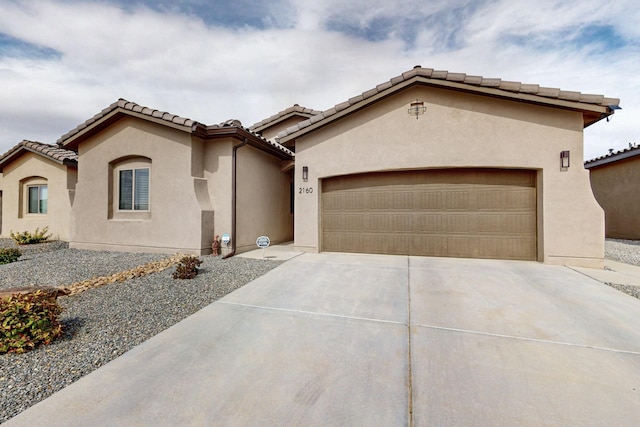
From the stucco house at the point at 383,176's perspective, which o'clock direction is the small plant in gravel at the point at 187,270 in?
The small plant in gravel is roughly at 2 o'clock from the stucco house.

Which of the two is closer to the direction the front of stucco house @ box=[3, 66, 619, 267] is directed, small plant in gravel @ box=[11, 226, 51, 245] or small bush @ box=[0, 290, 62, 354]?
the small bush

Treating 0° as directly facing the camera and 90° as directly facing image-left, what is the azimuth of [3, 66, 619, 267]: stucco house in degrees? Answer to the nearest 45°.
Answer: approximately 0°

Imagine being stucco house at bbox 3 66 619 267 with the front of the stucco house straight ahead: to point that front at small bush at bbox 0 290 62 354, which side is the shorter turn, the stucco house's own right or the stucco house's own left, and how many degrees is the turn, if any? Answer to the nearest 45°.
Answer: approximately 45° to the stucco house's own right

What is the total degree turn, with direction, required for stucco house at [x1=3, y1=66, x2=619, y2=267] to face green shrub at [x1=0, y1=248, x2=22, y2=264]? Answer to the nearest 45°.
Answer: approximately 90° to its right

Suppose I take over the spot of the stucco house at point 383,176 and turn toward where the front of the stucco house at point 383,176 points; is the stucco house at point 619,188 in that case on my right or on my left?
on my left

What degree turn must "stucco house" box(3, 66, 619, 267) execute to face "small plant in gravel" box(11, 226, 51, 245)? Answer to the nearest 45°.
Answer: approximately 90° to its right

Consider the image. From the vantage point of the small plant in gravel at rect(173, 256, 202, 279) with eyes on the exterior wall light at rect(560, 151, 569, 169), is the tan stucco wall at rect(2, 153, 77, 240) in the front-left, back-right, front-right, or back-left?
back-left

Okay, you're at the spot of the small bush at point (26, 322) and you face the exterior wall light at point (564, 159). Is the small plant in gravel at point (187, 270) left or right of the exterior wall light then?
left

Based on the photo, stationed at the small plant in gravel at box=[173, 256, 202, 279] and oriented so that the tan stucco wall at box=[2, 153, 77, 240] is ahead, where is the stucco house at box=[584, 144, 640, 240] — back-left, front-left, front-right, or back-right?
back-right
